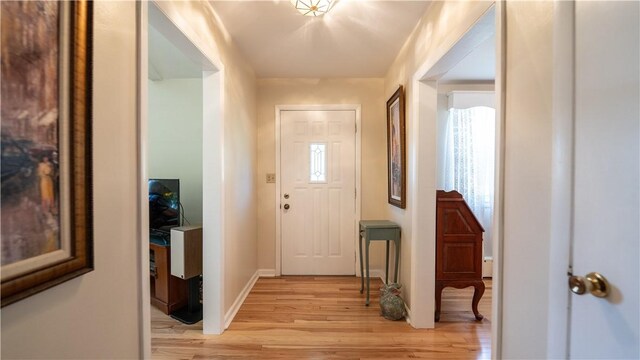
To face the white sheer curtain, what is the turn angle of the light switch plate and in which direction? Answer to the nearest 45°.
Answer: approximately 90° to its left

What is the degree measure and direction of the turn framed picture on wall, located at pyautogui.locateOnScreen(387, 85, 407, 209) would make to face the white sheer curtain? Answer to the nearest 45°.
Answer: approximately 135° to its right

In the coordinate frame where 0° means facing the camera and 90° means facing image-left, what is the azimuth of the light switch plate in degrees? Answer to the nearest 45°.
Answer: approximately 0°

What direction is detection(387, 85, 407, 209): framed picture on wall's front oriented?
to the viewer's left

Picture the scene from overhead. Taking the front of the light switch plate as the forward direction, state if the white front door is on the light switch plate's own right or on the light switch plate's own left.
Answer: on the light switch plate's own left

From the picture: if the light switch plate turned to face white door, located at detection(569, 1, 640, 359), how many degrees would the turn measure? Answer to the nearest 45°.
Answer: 0° — it already faces it

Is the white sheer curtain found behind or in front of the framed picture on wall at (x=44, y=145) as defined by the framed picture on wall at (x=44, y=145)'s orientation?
in front

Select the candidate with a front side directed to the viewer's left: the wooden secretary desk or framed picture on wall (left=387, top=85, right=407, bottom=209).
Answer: the framed picture on wall

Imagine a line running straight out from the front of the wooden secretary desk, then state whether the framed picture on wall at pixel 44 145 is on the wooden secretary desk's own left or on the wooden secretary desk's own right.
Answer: on the wooden secretary desk's own right

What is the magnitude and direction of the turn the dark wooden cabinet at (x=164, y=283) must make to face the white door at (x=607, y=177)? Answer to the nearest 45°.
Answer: approximately 90° to its left
